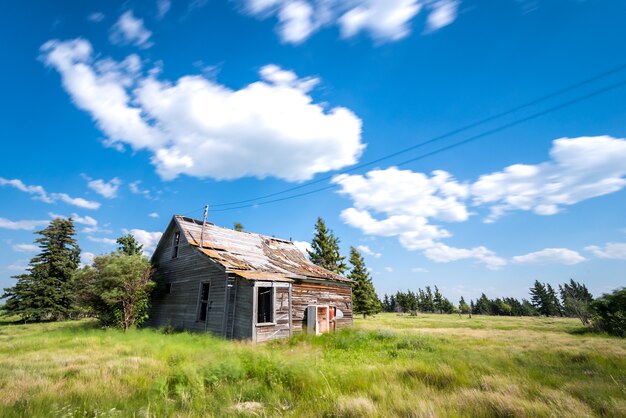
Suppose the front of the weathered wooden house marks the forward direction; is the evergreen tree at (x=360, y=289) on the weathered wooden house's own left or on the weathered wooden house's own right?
on the weathered wooden house's own left

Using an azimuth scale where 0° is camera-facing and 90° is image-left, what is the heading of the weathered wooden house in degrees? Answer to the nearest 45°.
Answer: approximately 315°

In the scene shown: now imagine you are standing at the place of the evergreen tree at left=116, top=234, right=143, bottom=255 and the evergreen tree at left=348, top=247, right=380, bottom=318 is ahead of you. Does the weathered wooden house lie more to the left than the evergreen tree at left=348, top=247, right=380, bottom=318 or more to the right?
right

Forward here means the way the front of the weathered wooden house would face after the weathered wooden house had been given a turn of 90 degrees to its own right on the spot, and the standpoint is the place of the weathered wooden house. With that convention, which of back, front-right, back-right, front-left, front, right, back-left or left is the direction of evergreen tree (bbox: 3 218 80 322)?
right

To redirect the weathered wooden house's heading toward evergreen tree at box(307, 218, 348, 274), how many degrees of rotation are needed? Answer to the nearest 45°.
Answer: approximately 90° to its left

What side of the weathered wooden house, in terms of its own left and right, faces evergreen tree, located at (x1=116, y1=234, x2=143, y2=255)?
back

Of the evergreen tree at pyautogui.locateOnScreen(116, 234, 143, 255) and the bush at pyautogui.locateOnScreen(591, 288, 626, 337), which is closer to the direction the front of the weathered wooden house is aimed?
the bush

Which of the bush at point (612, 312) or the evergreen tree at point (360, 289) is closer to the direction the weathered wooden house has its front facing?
the bush
